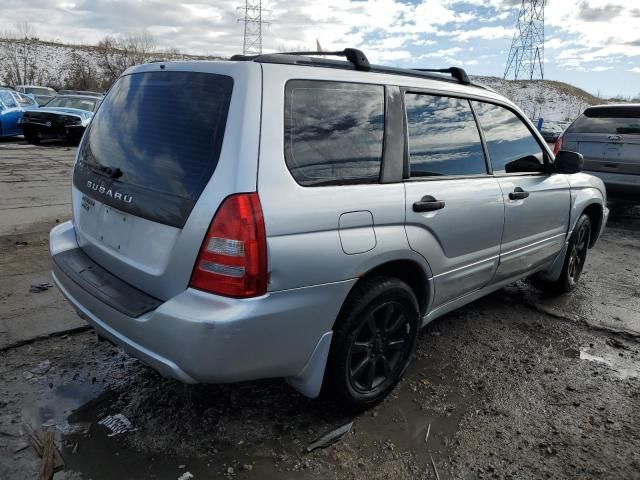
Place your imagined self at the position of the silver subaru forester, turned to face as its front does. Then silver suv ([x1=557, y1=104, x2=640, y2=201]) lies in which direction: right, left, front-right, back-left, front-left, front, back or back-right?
front

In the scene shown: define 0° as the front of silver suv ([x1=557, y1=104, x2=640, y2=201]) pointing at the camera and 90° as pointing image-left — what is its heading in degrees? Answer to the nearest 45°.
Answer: approximately 180°

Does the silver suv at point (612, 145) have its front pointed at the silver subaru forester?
no

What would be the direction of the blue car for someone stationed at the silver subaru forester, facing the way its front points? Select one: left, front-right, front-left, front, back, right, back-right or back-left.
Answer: left

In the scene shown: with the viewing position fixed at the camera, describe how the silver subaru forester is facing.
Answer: facing away from the viewer and to the right of the viewer

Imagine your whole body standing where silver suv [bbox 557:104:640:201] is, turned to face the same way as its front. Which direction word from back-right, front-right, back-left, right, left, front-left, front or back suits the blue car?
left
